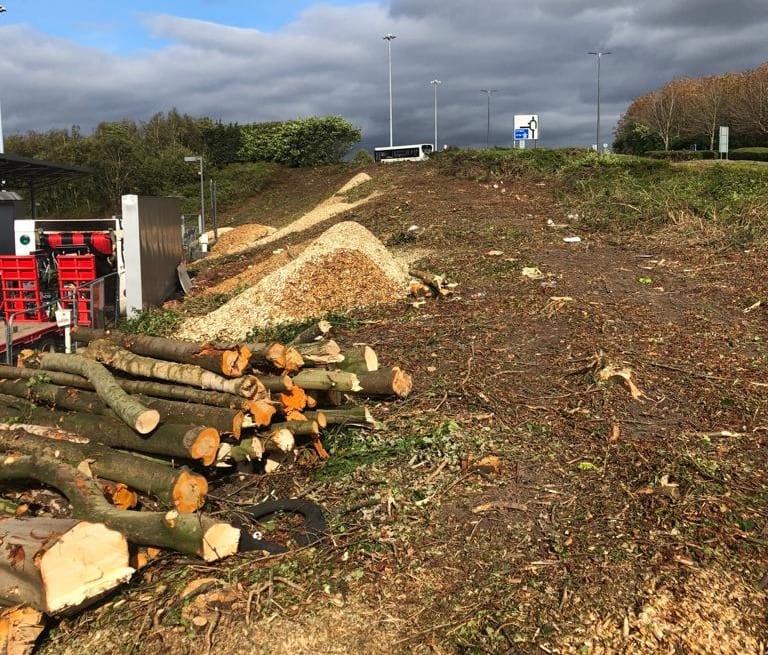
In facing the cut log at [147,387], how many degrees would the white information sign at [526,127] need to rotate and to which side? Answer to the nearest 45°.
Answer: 0° — it already faces it

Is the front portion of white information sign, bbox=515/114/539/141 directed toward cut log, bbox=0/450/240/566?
yes

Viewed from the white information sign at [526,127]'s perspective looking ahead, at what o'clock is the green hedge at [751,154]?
The green hedge is roughly at 8 o'clock from the white information sign.

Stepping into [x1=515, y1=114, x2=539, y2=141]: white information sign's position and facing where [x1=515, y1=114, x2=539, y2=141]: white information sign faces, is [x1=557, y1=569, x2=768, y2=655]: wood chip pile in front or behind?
in front

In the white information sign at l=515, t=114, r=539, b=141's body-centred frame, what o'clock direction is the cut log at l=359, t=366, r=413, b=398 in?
The cut log is roughly at 12 o'clock from the white information sign.

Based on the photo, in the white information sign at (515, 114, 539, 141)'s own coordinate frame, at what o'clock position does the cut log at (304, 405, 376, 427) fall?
The cut log is roughly at 12 o'clock from the white information sign.

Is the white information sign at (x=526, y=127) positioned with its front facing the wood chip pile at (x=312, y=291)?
yes

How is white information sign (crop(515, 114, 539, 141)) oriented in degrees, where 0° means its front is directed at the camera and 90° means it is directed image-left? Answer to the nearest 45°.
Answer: approximately 0°

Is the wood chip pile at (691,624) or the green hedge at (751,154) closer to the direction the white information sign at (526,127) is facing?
the wood chip pile

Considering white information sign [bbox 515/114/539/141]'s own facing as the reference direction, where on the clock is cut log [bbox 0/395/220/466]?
The cut log is roughly at 12 o'clock from the white information sign.

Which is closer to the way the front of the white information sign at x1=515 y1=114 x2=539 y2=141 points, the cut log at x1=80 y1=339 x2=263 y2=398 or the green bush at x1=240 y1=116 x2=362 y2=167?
the cut log

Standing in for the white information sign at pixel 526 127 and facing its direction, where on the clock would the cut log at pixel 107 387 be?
The cut log is roughly at 12 o'clock from the white information sign.

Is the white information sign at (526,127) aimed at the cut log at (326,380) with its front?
yes
